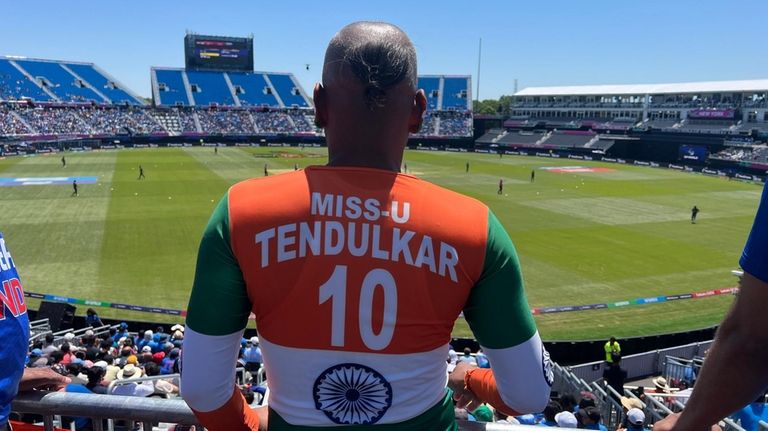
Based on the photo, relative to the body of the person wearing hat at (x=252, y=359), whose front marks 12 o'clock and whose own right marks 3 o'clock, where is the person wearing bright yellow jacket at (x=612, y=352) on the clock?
the person wearing bright yellow jacket at (x=612, y=352) is roughly at 3 o'clock from the person wearing hat at (x=252, y=359).

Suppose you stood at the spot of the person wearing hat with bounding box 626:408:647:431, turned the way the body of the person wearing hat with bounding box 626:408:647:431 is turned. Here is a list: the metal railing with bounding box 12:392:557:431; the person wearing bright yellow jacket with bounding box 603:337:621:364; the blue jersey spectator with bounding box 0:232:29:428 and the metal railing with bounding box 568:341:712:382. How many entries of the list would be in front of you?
2

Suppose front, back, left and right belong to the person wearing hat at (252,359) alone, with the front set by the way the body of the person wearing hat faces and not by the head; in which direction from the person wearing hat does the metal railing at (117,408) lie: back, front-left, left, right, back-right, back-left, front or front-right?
back

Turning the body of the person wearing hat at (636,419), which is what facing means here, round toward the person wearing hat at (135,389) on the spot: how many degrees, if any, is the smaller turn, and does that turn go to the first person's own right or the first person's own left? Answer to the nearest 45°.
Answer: approximately 90° to the first person's own left

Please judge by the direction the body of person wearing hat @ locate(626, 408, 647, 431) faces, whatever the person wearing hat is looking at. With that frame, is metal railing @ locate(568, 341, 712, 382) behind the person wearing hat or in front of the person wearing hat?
in front

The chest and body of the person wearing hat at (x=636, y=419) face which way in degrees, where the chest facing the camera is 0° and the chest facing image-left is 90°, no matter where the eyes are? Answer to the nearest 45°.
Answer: approximately 180°

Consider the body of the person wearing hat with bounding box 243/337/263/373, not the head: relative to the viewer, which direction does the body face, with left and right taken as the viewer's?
facing away from the viewer

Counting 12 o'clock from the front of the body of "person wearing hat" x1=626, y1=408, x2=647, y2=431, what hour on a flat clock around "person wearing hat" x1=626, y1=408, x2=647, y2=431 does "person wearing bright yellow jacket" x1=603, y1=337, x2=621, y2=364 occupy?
"person wearing bright yellow jacket" x1=603, y1=337, x2=621, y2=364 is roughly at 12 o'clock from "person wearing hat" x1=626, y1=408, x2=647, y2=431.

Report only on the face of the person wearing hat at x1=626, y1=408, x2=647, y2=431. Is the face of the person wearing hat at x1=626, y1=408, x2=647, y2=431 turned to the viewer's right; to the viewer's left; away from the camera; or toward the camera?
away from the camera

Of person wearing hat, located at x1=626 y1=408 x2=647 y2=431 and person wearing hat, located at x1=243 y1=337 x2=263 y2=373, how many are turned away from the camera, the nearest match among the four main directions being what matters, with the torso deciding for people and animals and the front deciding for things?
2
